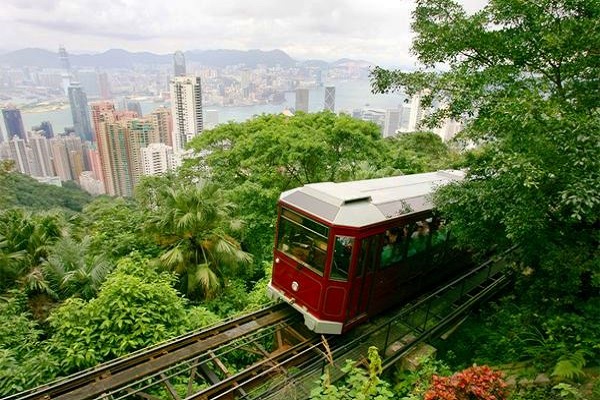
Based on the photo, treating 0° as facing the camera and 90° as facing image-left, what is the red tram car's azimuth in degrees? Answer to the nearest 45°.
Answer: approximately 45°

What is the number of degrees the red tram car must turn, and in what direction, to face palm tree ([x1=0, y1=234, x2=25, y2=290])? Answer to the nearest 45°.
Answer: approximately 45° to its right

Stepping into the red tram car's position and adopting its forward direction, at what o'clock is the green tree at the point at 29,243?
The green tree is roughly at 2 o'clock from the red tram car.

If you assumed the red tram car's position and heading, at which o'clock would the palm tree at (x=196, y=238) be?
The palm tree is roughly at 2 o'clock from the red tram car.

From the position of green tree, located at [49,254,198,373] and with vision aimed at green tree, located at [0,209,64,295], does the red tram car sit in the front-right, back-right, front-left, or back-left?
back-right

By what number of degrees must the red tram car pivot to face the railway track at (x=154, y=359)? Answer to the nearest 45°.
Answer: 0° — it already faces it

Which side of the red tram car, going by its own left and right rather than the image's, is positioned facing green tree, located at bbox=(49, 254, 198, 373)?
front

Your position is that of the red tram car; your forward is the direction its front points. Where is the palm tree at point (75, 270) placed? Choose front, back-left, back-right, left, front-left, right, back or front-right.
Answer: front-right

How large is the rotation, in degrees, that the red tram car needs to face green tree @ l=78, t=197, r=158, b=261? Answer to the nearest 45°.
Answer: approximately 45° to its right

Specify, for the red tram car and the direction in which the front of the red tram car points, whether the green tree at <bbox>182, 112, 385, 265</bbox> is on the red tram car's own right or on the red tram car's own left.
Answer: on the red tram car's own right

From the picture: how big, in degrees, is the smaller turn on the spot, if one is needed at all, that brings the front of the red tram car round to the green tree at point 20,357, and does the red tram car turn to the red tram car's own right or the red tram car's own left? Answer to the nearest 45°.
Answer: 0° — it already faces it
